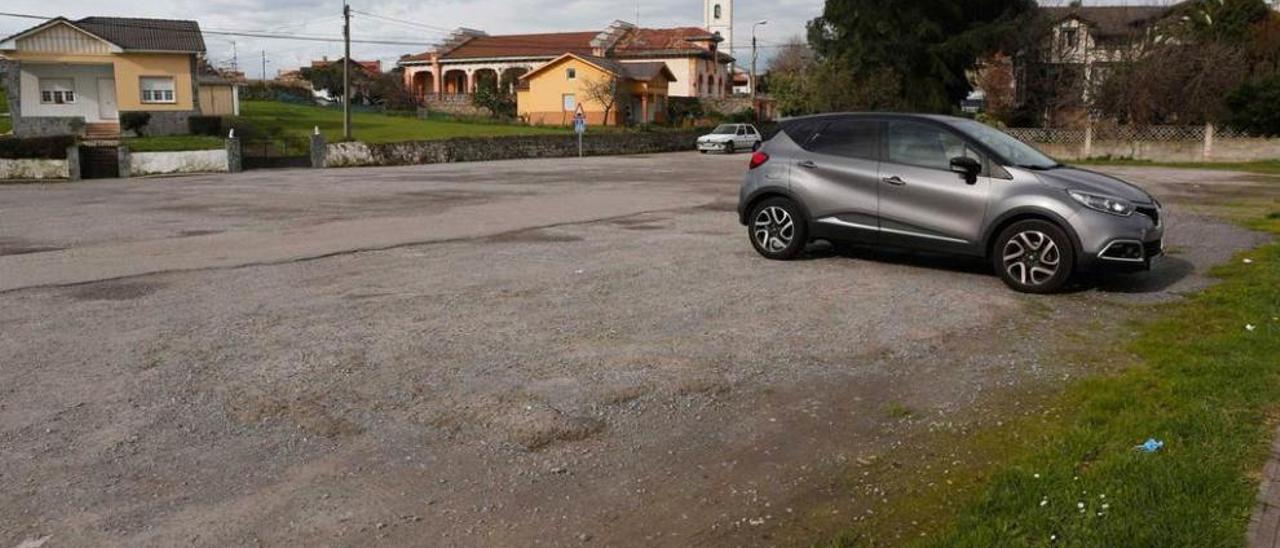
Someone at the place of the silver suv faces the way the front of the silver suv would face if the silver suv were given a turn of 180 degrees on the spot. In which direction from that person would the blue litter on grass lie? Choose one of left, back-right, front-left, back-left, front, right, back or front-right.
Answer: back-left

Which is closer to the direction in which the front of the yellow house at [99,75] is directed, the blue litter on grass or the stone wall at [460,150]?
the blue litter on grass

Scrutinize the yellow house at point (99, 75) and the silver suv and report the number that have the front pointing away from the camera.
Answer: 0

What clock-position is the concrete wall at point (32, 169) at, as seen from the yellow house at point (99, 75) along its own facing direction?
The concrete wall is roughly at 12 o'clock from the yellow house.

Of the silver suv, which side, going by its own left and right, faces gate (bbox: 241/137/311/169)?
back

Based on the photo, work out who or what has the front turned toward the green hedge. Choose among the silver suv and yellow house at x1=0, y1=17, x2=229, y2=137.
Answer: the yellow house

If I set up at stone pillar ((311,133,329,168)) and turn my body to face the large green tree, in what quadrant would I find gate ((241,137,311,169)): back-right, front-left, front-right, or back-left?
back-left

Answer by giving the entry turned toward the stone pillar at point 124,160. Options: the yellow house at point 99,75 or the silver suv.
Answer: the yellow house

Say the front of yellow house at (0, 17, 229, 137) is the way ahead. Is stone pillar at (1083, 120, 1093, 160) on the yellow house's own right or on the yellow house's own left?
on the yellow house's own left

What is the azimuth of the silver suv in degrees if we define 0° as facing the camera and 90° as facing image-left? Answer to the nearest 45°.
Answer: approximately 315°

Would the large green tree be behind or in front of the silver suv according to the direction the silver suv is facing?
behind

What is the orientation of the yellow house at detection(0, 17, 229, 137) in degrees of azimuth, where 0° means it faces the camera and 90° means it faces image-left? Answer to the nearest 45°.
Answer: approximately 0°

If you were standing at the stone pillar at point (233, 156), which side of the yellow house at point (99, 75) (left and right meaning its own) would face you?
front

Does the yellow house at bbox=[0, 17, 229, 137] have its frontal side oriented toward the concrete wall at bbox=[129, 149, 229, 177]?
yes
